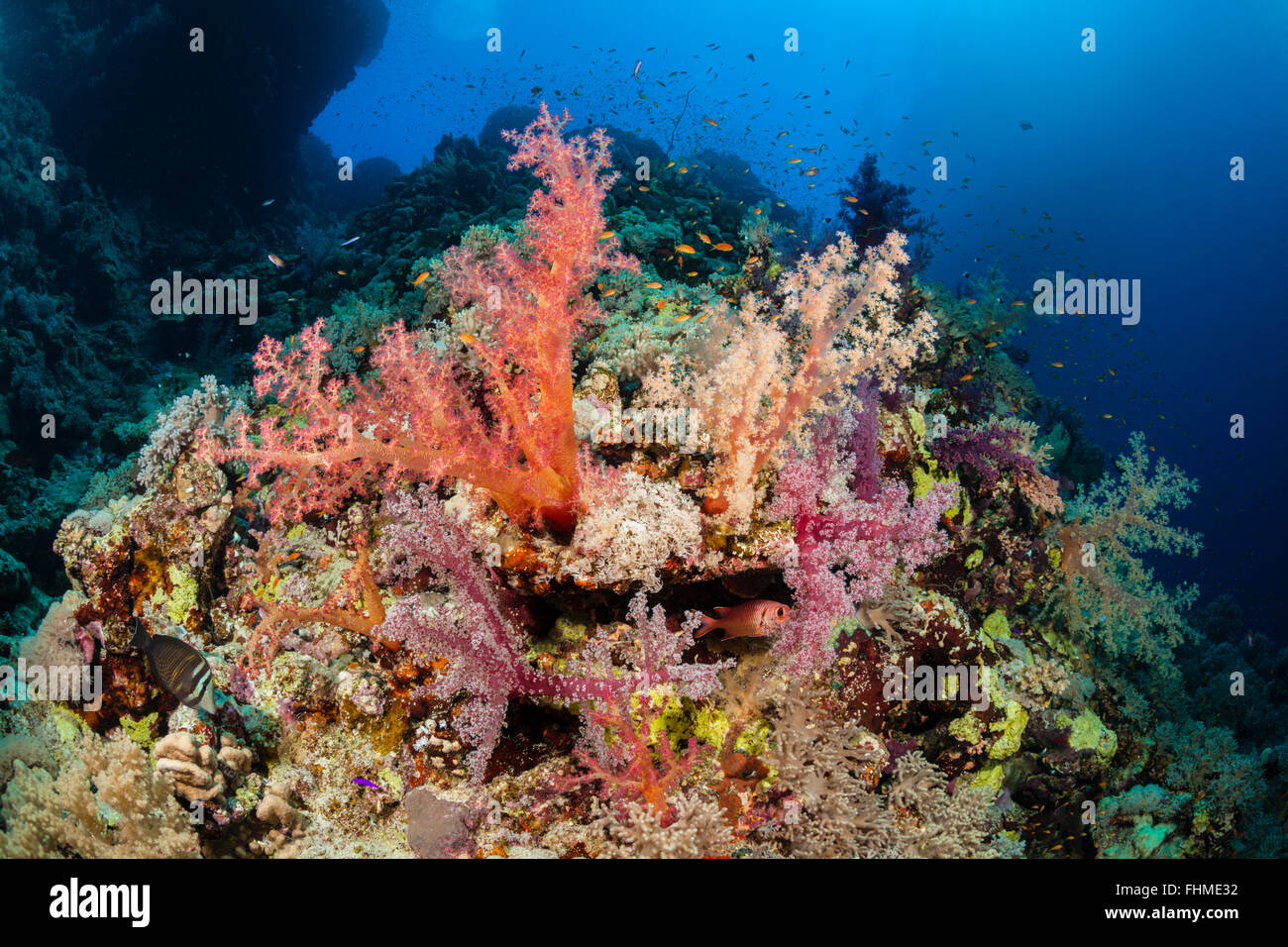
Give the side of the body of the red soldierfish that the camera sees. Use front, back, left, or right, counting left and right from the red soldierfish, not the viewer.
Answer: right

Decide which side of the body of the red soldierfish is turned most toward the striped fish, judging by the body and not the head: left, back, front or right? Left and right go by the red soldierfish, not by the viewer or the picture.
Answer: back
